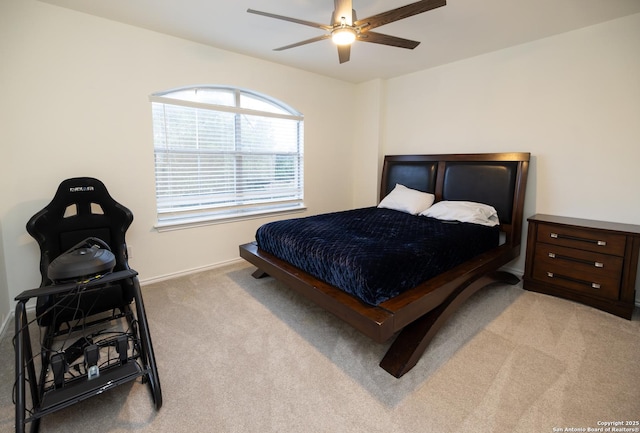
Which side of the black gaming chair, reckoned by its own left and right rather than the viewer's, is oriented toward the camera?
front

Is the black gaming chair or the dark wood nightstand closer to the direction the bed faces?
the black gaming chair

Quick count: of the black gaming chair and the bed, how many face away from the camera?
0

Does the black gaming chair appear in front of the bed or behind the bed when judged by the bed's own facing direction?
in front

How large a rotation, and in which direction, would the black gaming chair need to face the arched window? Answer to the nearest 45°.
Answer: approximately 135° to its left

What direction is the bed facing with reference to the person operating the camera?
facing the viewer and to the left of the viewer

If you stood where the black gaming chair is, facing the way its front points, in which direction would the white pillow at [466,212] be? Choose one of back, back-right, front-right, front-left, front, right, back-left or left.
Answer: left
